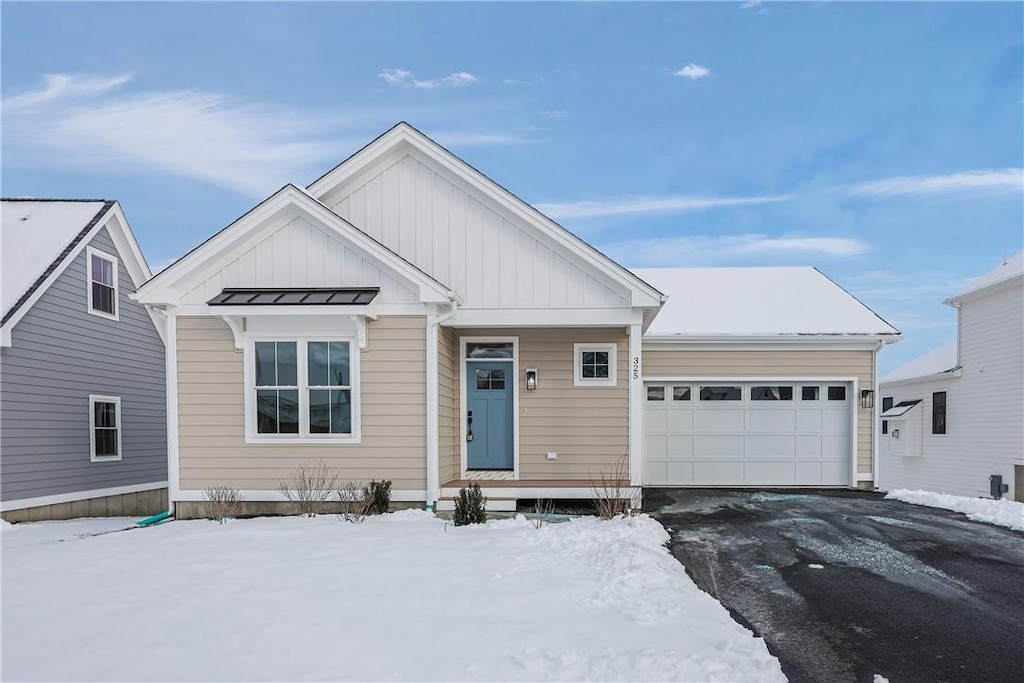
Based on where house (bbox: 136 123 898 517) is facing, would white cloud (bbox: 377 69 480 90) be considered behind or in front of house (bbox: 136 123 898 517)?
behind

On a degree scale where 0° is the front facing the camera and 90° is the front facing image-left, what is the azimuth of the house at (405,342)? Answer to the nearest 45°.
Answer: approximately 0°
